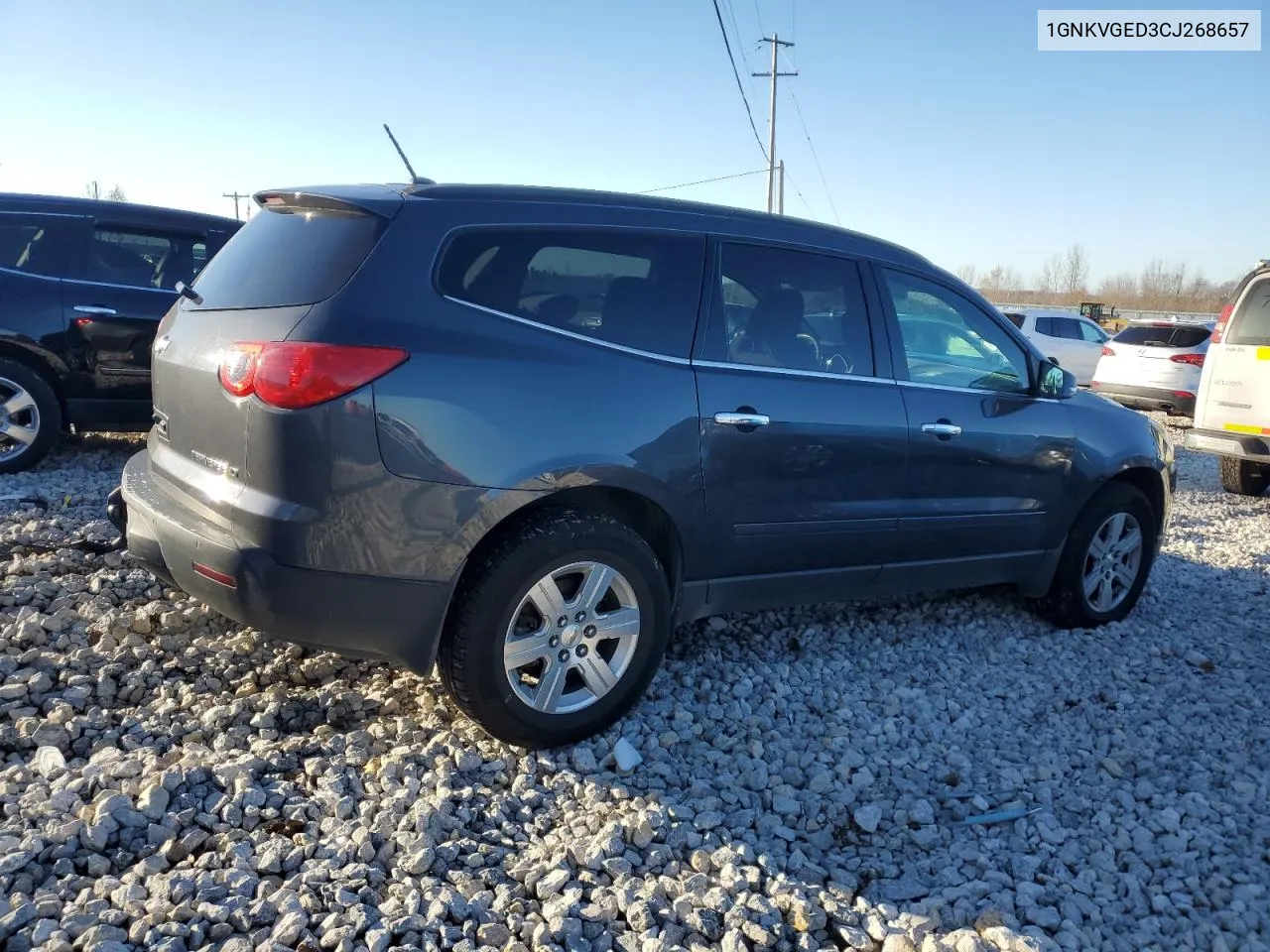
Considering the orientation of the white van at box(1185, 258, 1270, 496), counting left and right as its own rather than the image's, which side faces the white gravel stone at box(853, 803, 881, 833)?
back

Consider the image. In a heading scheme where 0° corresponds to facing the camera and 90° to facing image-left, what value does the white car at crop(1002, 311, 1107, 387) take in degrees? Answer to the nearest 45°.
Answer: approximately 225°

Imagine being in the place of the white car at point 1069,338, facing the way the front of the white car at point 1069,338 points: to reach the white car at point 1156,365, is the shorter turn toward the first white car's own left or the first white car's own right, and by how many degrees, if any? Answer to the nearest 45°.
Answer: approximately 135° to the first white car's own right

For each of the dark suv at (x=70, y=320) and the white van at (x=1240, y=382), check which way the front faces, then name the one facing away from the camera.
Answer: the white van

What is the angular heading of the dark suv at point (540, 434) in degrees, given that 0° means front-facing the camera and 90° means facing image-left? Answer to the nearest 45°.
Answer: approximately 225°

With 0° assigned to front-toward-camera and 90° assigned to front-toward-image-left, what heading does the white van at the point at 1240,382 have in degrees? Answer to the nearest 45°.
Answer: approximately 180°
